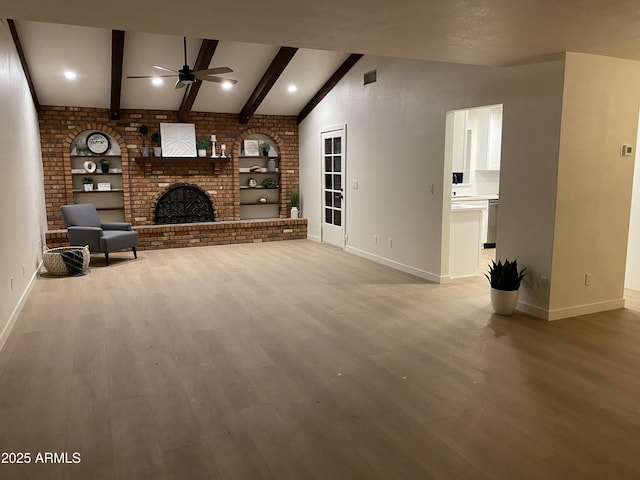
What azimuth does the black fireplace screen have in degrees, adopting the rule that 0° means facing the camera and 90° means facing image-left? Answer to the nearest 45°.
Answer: approximately 0°

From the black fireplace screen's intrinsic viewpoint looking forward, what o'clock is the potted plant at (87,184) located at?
The potted plant is roughly at 3 o'clock from the black fireplace screen.

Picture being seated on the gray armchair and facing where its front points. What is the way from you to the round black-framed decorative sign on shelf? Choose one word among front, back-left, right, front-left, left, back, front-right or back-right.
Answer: back-left

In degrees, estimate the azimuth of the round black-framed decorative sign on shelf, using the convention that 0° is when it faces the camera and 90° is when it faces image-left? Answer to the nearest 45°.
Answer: approximately 0°

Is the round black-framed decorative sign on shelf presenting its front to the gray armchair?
yes

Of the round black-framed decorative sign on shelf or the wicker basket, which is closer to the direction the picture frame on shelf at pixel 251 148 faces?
the wicker basket

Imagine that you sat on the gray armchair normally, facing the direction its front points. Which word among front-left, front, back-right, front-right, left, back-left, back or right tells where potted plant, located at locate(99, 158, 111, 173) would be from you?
back-left

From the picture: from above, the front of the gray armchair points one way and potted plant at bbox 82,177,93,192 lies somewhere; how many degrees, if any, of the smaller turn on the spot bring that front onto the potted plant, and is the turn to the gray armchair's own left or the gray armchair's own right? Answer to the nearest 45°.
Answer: approximately 135° to the gray armchair's own left

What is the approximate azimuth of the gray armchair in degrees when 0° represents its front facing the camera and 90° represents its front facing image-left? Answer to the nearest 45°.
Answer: approximately 315°

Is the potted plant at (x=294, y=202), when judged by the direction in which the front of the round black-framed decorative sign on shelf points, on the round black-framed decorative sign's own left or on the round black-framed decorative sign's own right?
on the round black-framed decorative sign's own left
